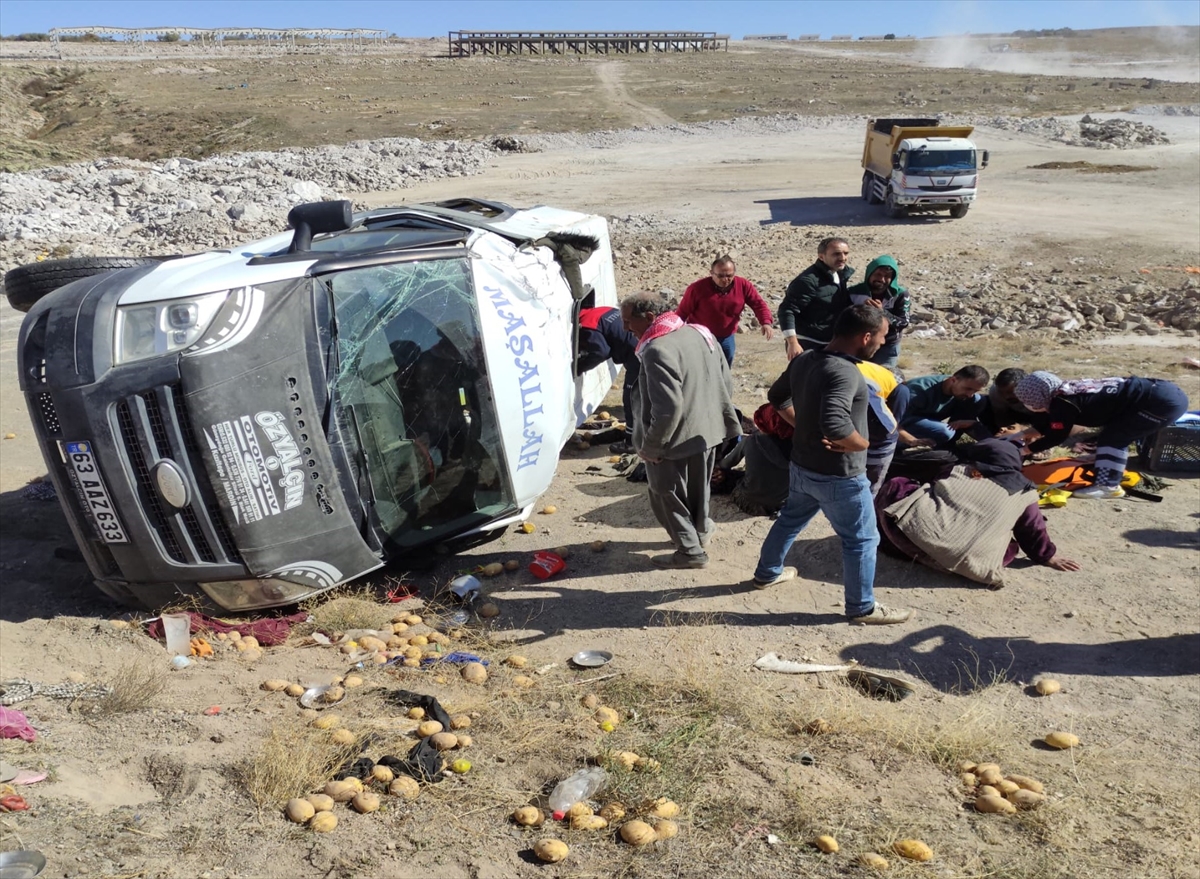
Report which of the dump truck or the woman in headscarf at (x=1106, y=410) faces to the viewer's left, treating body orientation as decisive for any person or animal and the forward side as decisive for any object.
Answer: the woman in headscarf

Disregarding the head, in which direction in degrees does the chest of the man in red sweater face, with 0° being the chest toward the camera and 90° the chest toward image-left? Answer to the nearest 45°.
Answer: approximately 0°

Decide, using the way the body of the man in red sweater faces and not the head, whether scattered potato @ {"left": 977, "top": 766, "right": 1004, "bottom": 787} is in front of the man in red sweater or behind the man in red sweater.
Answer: in front

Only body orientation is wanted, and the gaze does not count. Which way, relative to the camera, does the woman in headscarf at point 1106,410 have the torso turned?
to the viewer's left

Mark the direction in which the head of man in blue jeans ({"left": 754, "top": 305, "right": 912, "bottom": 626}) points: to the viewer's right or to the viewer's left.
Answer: to the viewer's right

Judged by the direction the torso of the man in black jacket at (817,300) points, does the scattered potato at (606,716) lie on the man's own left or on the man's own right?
on the man's own right

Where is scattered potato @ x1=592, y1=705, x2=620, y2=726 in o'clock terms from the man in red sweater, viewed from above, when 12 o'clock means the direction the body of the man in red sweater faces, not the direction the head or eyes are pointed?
The scattered potato is roughly at 12 o'clock from the man in red sweater.

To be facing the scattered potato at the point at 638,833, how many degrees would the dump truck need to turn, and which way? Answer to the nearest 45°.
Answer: approximately 45° to its right

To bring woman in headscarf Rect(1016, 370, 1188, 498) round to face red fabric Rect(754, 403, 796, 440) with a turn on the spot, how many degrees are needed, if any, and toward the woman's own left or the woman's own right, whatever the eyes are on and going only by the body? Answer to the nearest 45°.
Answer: approximately 45° to the woman's own left

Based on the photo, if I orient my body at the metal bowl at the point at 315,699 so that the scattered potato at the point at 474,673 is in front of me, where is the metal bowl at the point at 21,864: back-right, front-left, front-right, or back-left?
back-right

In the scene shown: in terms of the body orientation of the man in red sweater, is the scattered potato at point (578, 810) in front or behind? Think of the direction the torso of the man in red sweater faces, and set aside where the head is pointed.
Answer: in front
